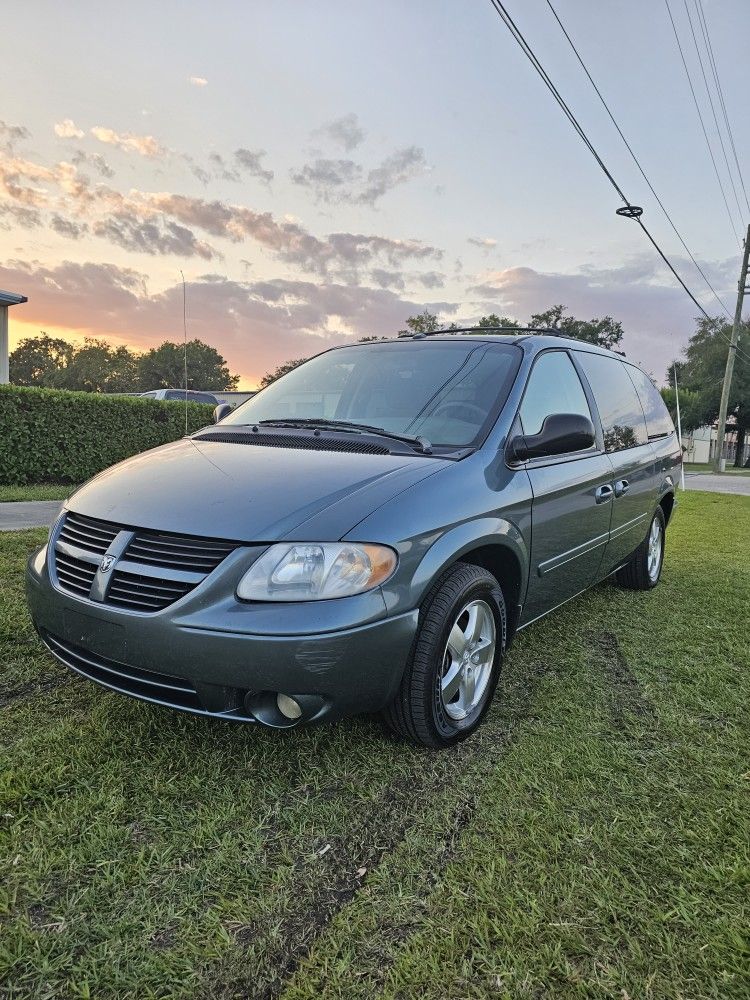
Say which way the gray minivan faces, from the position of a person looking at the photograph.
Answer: facing the viewer and to the left of the viewer

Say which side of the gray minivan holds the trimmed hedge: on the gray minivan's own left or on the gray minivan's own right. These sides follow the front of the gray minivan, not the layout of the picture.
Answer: on the gray minivan's own right

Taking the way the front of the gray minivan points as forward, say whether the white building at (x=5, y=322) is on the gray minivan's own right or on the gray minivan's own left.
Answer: on the gray minivan's own right

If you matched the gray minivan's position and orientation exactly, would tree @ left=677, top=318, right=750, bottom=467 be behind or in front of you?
behind
